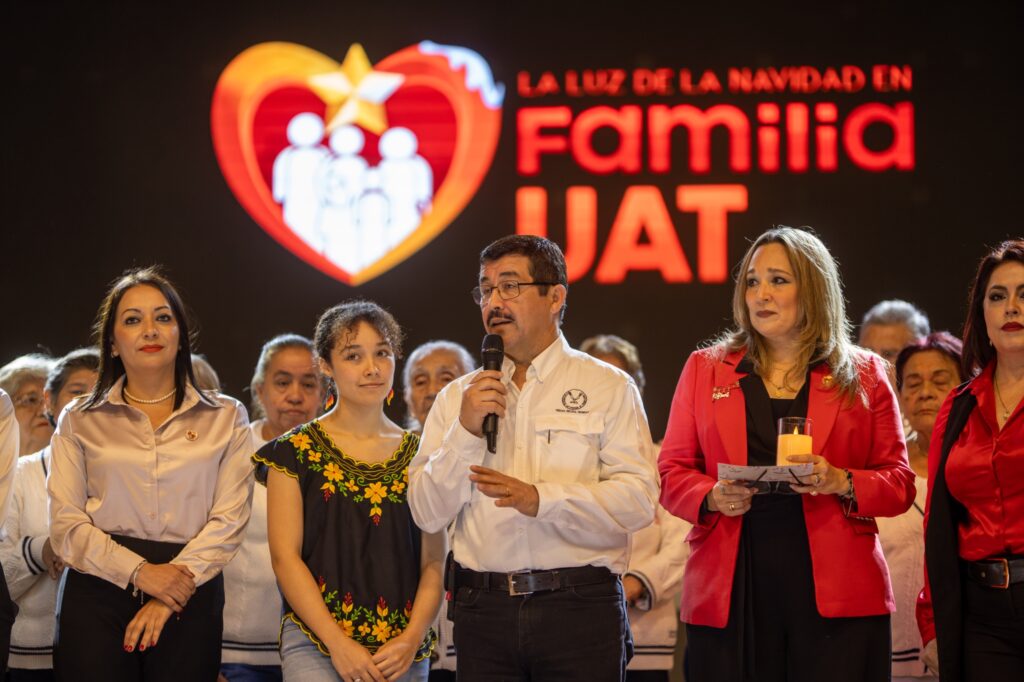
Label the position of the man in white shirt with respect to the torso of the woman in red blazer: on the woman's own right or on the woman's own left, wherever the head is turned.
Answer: on the woman's own right

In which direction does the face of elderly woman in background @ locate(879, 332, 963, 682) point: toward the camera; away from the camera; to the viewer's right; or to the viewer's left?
toward the camera

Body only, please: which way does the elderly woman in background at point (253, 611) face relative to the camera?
toward the camera

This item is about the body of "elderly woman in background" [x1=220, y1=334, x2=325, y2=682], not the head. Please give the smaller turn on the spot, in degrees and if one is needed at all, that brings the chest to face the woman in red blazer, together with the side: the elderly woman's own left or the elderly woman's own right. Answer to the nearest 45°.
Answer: approximately 45° to the elderly woman's own left

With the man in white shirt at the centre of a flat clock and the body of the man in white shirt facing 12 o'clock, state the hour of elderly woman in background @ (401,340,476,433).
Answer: The elderly woman in background is roughly at 4 o'clock from the man in white shirt.

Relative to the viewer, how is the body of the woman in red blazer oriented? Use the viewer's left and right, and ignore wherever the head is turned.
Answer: facing the viewer

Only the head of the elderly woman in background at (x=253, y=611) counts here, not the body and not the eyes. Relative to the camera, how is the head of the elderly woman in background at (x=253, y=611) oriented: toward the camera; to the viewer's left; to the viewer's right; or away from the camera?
toward the camera

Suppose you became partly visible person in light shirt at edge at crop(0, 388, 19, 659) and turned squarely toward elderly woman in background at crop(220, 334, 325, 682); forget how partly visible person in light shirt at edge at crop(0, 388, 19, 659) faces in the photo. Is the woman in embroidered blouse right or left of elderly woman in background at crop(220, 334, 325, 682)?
right

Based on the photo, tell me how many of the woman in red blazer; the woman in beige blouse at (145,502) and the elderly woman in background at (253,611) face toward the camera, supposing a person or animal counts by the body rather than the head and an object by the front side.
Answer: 3

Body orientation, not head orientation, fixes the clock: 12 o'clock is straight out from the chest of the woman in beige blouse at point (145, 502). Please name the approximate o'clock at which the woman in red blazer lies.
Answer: The woman in red blazer is roughly at 10 o'clock from the woman in beige blouse.

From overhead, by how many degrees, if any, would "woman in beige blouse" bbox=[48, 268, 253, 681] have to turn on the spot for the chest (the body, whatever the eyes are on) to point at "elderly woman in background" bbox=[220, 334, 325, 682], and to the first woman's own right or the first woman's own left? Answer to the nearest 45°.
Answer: approximately 135° to the first woman's own left

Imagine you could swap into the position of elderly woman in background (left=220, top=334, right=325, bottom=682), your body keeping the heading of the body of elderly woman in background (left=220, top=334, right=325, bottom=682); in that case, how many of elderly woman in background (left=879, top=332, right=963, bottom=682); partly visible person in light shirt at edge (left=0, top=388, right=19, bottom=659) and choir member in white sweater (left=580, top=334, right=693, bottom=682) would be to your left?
2

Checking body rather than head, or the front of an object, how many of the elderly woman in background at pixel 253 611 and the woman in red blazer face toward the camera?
2

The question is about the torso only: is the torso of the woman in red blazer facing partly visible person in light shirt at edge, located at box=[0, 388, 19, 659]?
no

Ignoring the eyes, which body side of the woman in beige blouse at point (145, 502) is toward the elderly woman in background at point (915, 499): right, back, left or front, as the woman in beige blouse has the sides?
left

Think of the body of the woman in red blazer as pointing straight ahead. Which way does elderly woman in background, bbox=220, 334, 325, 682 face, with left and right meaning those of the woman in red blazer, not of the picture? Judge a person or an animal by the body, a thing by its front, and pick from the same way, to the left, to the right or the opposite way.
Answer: the same way
